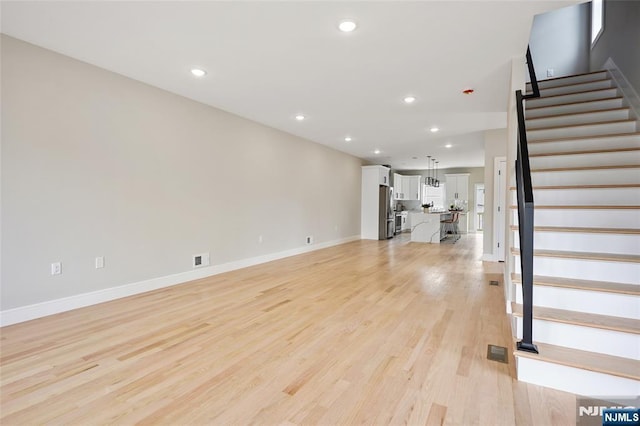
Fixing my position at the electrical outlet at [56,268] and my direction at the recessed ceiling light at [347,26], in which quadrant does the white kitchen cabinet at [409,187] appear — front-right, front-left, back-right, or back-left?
front-left

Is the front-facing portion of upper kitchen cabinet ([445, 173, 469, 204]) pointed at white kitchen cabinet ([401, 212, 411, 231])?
no

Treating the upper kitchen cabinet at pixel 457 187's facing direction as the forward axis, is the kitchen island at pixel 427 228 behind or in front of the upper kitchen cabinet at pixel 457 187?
in front

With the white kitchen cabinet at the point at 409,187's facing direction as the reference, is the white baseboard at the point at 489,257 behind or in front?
in front

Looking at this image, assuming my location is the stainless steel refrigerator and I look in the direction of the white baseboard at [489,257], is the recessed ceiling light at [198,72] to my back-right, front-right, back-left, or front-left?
front-right

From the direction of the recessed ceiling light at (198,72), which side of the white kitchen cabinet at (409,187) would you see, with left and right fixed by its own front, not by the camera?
front

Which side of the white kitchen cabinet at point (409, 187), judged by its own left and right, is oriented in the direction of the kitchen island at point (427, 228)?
front

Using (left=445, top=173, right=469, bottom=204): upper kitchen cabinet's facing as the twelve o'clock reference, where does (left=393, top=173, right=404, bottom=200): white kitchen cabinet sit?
The white kitchen cabinet is roughly at 2 o'clock from the upper kitchen cabinet.

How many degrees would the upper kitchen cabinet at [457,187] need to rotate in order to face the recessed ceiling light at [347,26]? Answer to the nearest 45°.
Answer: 0° — it already faces it

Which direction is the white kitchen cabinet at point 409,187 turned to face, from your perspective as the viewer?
facing the viewer

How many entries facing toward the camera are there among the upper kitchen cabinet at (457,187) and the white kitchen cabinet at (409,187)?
2

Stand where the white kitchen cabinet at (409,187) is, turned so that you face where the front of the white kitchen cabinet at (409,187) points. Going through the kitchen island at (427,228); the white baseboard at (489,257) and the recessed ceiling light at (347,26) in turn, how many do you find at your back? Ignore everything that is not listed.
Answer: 0

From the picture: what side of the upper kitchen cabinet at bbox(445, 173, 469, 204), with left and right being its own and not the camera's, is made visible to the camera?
front

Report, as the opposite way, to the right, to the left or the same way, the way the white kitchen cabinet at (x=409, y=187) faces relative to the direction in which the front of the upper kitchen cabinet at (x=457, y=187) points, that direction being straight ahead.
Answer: the same way

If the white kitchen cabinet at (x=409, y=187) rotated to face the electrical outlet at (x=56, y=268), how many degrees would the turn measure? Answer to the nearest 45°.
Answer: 0° — it already faces it

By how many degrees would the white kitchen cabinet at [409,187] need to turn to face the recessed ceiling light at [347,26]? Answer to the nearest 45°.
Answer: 0° — it already faces it
